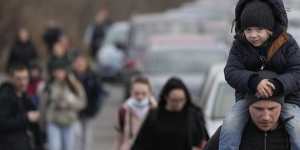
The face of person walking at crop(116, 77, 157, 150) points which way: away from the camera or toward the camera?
toward the camera

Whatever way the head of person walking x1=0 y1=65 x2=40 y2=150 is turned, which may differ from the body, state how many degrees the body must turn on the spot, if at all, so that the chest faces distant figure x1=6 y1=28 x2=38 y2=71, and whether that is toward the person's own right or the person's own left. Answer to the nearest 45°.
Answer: approximately 135° to the person's own left

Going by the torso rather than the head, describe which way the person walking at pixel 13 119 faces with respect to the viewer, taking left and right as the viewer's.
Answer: facing the viewer and to the right of the viewer

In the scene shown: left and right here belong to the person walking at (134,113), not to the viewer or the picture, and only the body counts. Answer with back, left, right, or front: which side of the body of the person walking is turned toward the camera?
front

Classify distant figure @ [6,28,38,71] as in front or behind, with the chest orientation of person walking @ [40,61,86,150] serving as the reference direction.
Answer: behind

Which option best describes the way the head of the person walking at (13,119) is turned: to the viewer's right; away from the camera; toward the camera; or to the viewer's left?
toward the camera

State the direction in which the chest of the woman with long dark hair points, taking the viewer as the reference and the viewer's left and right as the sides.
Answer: facing the viewer

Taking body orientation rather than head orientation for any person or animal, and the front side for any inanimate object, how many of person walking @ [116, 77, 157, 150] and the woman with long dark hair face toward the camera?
2

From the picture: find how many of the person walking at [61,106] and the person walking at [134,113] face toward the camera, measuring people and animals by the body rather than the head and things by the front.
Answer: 2

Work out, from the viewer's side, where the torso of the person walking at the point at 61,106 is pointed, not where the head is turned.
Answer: toward the camera

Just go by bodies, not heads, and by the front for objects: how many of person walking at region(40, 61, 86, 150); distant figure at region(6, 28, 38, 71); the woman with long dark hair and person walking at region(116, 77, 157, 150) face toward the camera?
4

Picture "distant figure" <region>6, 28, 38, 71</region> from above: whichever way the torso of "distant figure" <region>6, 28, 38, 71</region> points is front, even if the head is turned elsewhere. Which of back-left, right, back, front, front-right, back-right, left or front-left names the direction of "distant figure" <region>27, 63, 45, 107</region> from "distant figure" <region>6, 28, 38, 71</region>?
front

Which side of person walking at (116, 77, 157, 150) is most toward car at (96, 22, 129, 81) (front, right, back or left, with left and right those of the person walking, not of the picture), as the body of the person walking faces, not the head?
back

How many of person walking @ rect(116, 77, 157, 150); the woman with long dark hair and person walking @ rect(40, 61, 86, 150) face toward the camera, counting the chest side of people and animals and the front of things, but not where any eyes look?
3

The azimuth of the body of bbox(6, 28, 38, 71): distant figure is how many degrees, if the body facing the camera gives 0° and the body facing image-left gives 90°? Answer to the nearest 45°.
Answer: approximately 0°

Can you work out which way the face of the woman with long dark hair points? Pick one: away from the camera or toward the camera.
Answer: toward the camera
